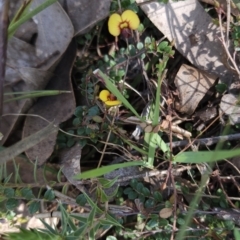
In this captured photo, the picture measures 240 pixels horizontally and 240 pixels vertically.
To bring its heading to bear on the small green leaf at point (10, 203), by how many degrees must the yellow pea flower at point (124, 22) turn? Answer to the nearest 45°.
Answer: approximately 45° to its right

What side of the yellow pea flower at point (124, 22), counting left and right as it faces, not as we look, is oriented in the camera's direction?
front

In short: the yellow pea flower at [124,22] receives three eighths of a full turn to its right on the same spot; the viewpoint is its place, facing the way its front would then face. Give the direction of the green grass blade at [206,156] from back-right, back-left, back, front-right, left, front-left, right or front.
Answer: back-left

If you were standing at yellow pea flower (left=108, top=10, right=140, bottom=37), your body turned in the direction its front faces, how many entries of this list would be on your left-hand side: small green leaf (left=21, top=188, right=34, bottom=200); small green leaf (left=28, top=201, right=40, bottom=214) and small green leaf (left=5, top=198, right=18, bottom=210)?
0

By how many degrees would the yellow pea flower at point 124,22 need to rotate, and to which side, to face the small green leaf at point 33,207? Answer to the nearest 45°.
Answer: approximately 45° to its right
